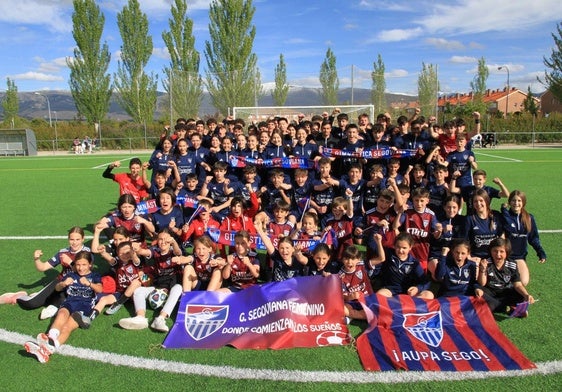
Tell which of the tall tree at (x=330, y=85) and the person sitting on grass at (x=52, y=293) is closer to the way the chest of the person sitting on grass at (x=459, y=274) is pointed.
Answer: the person sitting on grass

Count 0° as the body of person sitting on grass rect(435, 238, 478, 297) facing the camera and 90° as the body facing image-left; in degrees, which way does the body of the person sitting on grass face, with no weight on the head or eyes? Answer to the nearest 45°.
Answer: approximately 0°

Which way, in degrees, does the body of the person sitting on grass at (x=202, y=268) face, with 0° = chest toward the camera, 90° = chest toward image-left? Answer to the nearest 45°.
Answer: approximately 0°

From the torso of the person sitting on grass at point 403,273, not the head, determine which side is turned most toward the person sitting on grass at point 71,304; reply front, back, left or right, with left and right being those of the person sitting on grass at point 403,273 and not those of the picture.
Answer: right

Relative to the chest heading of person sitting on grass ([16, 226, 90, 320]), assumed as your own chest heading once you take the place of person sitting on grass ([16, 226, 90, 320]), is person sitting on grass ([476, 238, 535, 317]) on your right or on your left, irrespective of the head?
on your left

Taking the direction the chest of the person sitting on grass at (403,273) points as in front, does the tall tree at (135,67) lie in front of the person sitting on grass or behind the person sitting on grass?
behind

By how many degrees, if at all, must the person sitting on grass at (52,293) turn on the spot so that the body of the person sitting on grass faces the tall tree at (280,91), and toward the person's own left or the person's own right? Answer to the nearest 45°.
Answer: approximately 180°

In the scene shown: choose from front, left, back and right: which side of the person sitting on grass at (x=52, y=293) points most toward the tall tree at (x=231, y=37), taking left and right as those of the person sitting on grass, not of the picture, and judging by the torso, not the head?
back
